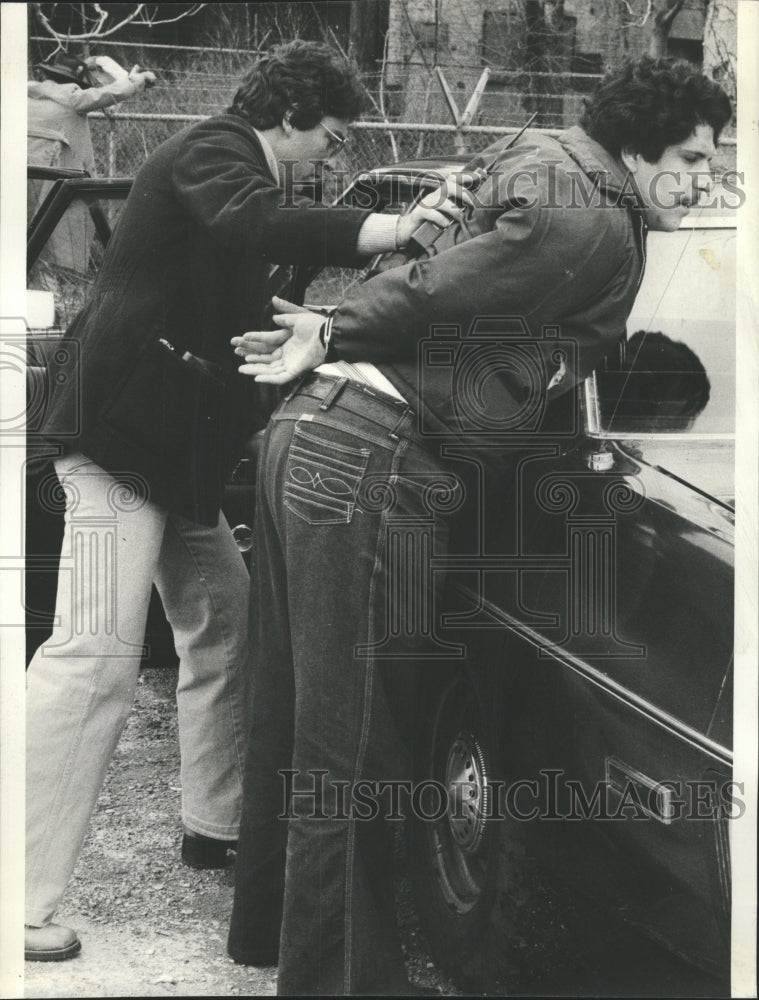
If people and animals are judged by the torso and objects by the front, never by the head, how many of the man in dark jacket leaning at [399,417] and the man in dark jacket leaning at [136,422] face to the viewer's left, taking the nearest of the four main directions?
0

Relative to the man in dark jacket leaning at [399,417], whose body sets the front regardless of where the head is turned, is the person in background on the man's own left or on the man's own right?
on the man's own left

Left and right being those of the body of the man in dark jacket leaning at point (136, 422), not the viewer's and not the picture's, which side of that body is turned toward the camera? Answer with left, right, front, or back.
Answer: right

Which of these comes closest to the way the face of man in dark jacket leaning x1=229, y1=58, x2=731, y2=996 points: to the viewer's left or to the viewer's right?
to the viewer's right

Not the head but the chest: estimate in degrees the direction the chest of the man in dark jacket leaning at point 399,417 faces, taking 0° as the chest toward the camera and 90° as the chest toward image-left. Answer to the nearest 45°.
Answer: approximately 225°

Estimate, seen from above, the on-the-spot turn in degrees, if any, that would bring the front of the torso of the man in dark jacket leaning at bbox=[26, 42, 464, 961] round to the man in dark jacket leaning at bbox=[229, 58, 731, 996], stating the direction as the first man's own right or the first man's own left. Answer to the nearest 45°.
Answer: approximately 45° to the first man's own right

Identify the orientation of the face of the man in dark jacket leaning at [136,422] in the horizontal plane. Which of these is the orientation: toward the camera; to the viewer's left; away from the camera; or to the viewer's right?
to the viewer's right

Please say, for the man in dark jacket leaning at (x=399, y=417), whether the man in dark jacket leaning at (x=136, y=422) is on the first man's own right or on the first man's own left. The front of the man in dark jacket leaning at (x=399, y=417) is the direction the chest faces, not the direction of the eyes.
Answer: on the first man's own left
